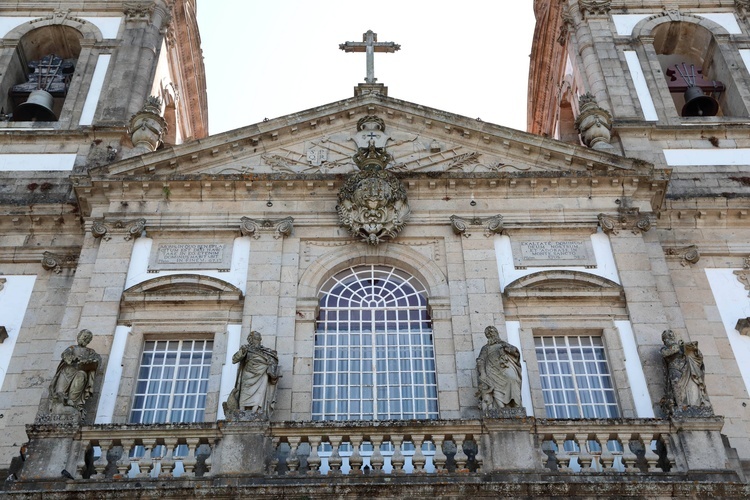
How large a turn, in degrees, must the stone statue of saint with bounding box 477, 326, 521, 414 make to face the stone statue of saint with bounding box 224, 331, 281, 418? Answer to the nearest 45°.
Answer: approximately 90° to its right

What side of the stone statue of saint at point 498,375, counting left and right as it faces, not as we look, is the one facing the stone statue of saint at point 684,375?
left

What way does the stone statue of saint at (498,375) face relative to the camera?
toward the camera

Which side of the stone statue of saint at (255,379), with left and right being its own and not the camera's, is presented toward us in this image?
front

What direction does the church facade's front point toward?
toward the camera

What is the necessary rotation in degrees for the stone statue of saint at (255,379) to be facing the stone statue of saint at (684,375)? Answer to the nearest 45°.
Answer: approximately 90° to its left

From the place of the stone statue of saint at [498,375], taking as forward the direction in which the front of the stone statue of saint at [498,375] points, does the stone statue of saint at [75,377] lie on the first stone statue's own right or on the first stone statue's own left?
on the first stone statue's own right

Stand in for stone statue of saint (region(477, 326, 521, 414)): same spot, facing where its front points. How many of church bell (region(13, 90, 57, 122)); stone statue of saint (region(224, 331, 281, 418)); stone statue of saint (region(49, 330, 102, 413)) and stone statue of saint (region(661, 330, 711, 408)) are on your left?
1

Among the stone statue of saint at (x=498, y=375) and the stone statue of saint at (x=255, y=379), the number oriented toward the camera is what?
2
